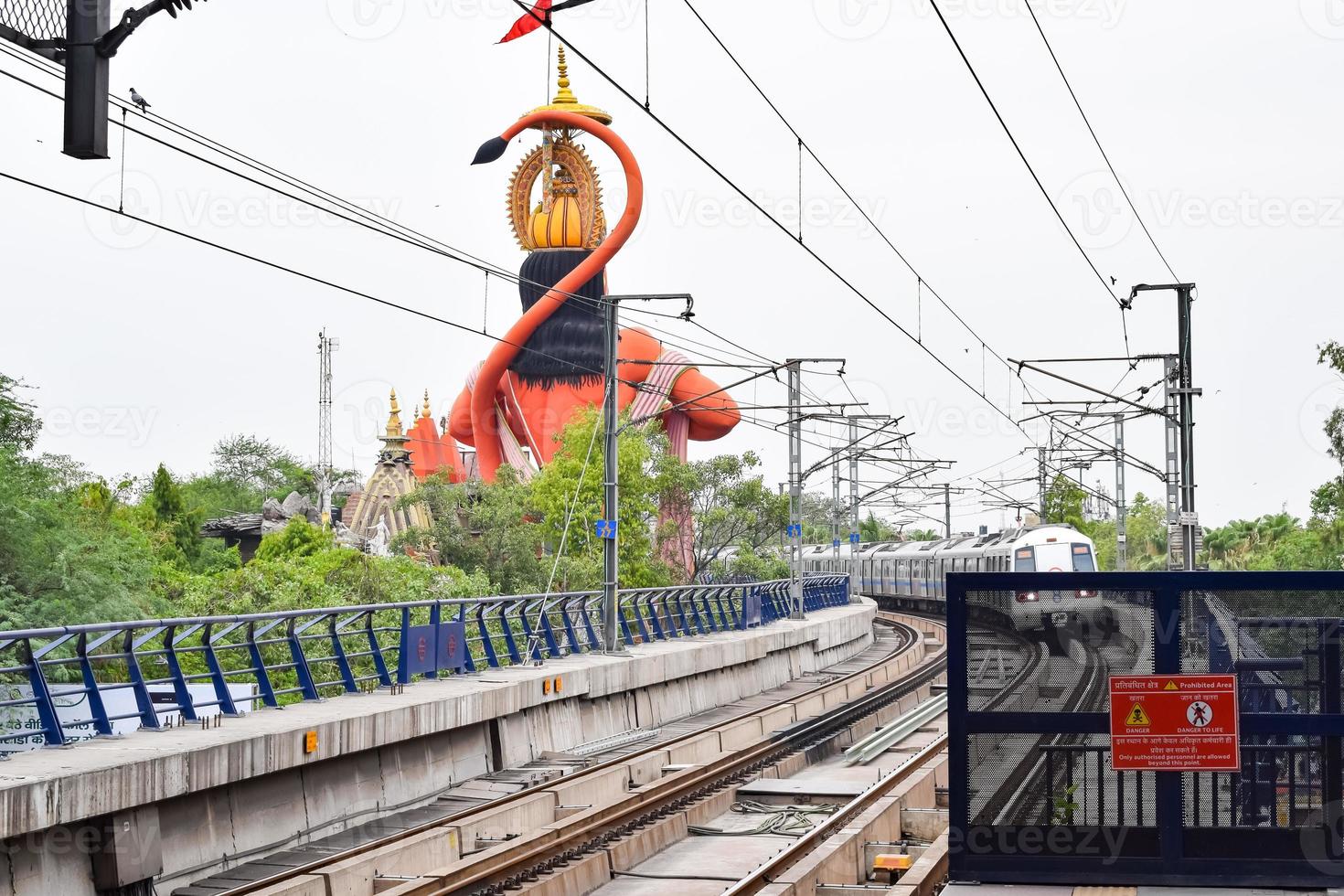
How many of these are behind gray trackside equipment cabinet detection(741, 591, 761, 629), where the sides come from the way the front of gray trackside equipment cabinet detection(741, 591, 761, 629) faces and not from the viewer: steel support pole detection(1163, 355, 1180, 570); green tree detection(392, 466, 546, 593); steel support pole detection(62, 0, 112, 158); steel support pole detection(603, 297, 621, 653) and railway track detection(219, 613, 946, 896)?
1

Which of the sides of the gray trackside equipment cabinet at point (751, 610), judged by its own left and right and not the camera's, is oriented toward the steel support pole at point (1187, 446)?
front

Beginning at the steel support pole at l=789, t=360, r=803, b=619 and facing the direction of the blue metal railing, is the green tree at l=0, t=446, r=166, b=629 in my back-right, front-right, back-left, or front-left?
front-right

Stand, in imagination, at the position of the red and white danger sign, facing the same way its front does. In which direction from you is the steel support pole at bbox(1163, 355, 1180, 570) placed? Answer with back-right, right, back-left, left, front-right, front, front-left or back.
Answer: back

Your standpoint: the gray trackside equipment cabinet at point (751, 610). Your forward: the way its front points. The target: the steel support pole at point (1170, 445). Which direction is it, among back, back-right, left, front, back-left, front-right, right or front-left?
front

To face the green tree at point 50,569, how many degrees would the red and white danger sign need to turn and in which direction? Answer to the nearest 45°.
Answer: approximately 135° to its right

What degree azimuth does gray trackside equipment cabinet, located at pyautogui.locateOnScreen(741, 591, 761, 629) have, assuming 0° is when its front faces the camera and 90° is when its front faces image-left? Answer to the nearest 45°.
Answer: approximately 315°

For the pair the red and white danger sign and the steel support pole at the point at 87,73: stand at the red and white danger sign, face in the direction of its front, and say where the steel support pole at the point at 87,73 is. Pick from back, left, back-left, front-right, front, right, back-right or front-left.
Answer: front-right

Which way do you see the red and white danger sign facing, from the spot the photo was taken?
facing the viewer
